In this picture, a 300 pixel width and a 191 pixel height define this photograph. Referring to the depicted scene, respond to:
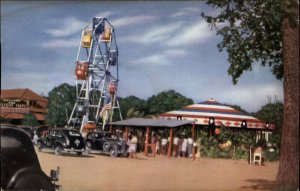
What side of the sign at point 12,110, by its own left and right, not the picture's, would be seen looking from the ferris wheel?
left

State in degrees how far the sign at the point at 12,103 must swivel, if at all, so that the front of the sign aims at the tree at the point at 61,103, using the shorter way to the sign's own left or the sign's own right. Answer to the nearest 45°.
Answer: approximately 90° to the sign's own left

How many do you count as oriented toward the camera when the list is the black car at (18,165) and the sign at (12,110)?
1
